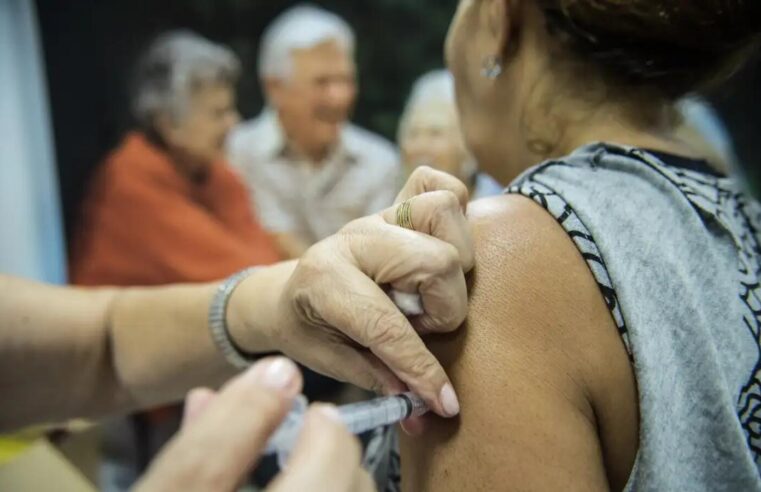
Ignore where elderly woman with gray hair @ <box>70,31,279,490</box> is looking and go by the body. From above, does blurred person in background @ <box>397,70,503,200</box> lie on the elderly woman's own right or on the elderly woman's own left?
on the elderly woman's own left

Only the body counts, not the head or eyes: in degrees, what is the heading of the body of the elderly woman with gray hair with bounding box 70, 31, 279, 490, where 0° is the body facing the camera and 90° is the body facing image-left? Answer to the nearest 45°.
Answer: approximately 315°
